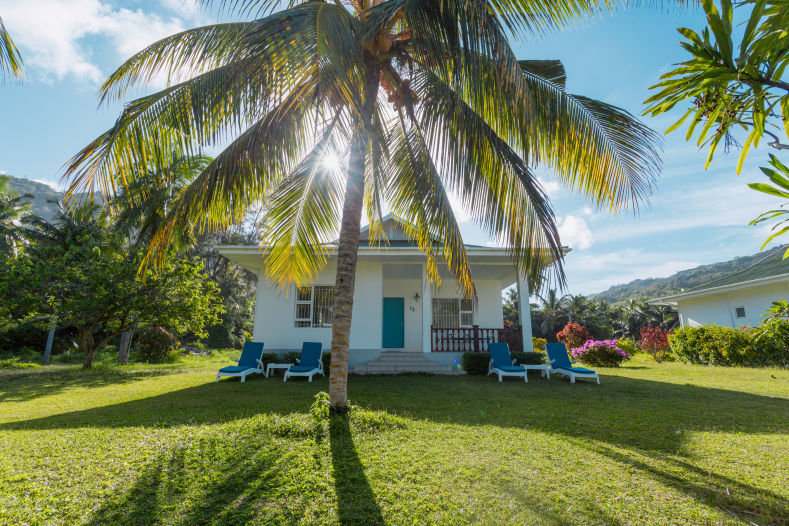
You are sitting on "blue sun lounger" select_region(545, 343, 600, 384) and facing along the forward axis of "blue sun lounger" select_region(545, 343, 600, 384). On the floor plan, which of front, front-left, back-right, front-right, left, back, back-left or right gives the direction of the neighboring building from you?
left

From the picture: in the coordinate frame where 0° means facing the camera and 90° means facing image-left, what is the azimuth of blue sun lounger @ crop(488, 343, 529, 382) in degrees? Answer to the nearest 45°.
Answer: approximately 315°

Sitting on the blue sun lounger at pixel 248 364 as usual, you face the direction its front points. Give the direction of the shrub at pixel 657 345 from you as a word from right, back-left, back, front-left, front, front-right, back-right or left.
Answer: back-left

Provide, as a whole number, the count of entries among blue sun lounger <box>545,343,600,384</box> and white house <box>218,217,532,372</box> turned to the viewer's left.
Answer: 0

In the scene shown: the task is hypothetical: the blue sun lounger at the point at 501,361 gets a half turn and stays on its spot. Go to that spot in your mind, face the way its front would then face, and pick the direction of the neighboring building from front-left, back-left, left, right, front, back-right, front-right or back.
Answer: right

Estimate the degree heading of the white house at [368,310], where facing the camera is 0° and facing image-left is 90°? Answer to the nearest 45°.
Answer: approximately 0°

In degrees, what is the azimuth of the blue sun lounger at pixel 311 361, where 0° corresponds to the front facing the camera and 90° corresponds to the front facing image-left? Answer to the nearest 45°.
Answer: approximately 45°

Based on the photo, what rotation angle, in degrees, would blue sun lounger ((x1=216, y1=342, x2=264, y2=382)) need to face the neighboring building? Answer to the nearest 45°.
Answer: approximately 135° to its left

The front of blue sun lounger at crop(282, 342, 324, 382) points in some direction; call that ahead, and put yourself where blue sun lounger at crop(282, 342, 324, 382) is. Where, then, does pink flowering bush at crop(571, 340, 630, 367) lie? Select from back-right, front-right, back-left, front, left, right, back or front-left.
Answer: back-left

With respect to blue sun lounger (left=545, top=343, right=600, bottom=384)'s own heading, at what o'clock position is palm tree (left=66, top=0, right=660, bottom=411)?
The palm tree is roughly at 2 o'clock from the blue sun lounger.

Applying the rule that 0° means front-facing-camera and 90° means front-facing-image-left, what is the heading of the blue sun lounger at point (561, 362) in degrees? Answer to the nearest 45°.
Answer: approximately 315°

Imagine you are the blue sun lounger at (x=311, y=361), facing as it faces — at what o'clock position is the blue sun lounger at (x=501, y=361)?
the blue sun lounger at (x=501, y=361) is roughly at 8 o'clock from the blue sun lounger at (x=311, y=361).

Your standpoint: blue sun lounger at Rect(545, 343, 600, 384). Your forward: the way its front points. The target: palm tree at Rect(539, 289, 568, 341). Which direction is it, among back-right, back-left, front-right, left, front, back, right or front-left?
back-left

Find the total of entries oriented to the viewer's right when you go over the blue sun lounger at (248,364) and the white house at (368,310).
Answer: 0

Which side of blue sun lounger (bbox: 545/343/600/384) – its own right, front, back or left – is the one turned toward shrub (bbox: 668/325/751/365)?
left
